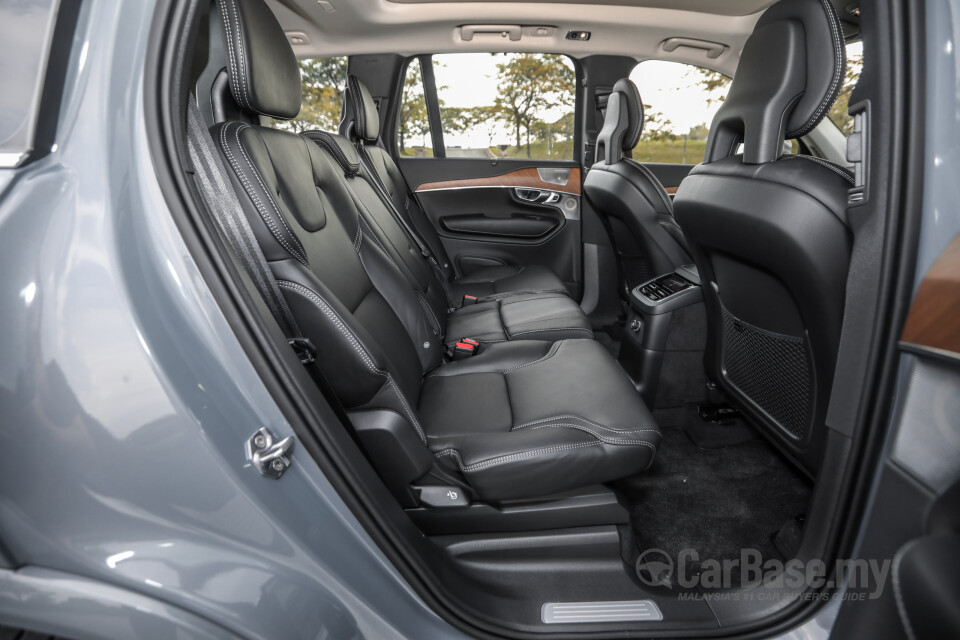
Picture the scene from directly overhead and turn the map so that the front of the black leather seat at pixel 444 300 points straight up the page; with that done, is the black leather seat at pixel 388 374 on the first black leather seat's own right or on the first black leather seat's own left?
on the first black leather seat's own right

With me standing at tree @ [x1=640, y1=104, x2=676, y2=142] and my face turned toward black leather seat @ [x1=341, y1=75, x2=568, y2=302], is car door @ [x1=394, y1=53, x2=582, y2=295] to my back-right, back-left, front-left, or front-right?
front-right

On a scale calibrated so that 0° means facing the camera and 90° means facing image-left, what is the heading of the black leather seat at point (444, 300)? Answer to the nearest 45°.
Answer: approximately 270°

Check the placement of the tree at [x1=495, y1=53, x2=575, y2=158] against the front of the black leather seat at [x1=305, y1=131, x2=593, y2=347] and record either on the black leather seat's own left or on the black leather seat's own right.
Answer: on the black leather seat's own left

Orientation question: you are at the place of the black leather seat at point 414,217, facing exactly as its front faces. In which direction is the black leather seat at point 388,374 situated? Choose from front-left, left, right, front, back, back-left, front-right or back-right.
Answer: right

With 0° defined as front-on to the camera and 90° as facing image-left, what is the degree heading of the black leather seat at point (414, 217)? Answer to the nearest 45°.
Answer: approximately 270°

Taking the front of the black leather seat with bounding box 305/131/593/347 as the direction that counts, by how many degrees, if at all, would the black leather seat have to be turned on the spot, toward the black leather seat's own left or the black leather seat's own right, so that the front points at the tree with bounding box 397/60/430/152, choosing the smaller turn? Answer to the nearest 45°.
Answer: approximately 90° to the black leather seat's own left

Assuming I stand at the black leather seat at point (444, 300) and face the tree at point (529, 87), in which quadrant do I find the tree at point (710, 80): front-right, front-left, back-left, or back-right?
front-right

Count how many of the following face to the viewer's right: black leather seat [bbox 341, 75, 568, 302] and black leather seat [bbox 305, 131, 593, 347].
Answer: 2

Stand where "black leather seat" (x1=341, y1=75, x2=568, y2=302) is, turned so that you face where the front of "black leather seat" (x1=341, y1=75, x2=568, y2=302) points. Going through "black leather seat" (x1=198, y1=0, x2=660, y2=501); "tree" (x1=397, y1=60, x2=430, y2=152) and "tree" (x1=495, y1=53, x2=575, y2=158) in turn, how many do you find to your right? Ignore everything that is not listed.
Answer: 1

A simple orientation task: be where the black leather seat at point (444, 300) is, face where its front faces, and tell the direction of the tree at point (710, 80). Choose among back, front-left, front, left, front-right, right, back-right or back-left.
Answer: front-left

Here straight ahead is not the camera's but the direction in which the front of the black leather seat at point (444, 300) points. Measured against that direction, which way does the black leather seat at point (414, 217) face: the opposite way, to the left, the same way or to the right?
the same way

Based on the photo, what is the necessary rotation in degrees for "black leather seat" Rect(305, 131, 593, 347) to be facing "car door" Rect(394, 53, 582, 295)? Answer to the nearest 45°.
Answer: approximately 90° to its left

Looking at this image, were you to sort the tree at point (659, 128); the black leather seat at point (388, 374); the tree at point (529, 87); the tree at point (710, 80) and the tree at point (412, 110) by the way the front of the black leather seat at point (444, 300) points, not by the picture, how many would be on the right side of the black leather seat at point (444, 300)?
1

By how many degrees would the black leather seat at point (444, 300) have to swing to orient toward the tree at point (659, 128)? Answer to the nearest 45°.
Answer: approximately 45° to its left
